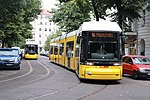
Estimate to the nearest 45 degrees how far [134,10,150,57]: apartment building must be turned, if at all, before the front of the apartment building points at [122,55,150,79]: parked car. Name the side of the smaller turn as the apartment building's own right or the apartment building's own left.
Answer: approximately 45° to the apartment building's own left

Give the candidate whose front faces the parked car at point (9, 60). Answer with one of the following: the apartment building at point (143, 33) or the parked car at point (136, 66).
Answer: the apartment building

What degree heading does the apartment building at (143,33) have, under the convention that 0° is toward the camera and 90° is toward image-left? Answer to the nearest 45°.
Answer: approximately 45°

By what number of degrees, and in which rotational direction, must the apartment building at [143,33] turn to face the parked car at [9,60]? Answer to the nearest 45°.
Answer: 0° — it already faces it

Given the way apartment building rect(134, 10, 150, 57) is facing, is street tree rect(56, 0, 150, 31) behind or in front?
in front

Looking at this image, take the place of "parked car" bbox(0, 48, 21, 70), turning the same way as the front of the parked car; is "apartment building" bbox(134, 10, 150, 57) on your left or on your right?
on your left

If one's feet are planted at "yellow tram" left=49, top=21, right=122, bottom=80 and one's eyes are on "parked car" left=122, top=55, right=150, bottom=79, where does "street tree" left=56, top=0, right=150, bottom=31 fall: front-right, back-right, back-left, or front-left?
front-left

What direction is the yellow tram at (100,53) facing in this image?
toward the camera

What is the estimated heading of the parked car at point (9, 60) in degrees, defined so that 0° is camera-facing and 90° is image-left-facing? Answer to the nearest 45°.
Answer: approximately 0°

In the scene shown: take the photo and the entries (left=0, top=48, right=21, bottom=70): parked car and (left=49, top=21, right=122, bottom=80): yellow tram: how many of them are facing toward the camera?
2

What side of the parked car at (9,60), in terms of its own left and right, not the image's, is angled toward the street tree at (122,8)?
left

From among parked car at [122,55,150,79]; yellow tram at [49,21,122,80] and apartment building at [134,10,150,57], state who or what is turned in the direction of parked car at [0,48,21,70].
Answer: the apartment building

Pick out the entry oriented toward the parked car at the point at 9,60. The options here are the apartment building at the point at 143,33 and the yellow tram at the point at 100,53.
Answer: the apartment building
